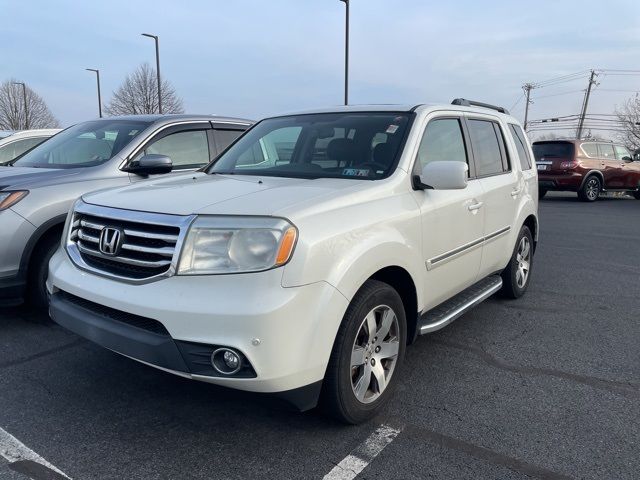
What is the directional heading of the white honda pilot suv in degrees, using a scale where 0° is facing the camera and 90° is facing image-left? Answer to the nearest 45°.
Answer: approximately 45°

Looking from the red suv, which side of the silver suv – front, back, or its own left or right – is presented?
back

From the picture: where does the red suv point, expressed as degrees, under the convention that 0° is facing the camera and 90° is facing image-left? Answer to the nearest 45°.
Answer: approximately 225°

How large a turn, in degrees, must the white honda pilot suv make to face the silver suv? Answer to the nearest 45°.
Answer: approximately 90° to its right

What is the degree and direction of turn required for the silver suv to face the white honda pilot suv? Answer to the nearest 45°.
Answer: approximately 90° to its left

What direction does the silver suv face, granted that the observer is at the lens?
facing the viewer and to the left of the viewer

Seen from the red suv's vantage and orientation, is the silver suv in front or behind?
behind

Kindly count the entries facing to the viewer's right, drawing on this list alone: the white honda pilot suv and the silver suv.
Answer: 0

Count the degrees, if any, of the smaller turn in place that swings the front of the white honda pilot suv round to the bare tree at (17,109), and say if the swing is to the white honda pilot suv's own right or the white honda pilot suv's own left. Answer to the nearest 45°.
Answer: approximately 90° to the white honda pilot suv's own right

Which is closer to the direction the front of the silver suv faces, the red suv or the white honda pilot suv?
the white honda pilot suv

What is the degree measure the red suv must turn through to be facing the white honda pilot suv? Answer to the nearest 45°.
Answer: approximately 135° to its right

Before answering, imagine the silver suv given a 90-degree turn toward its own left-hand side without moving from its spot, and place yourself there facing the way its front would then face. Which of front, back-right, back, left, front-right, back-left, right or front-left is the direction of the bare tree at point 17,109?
back-left
